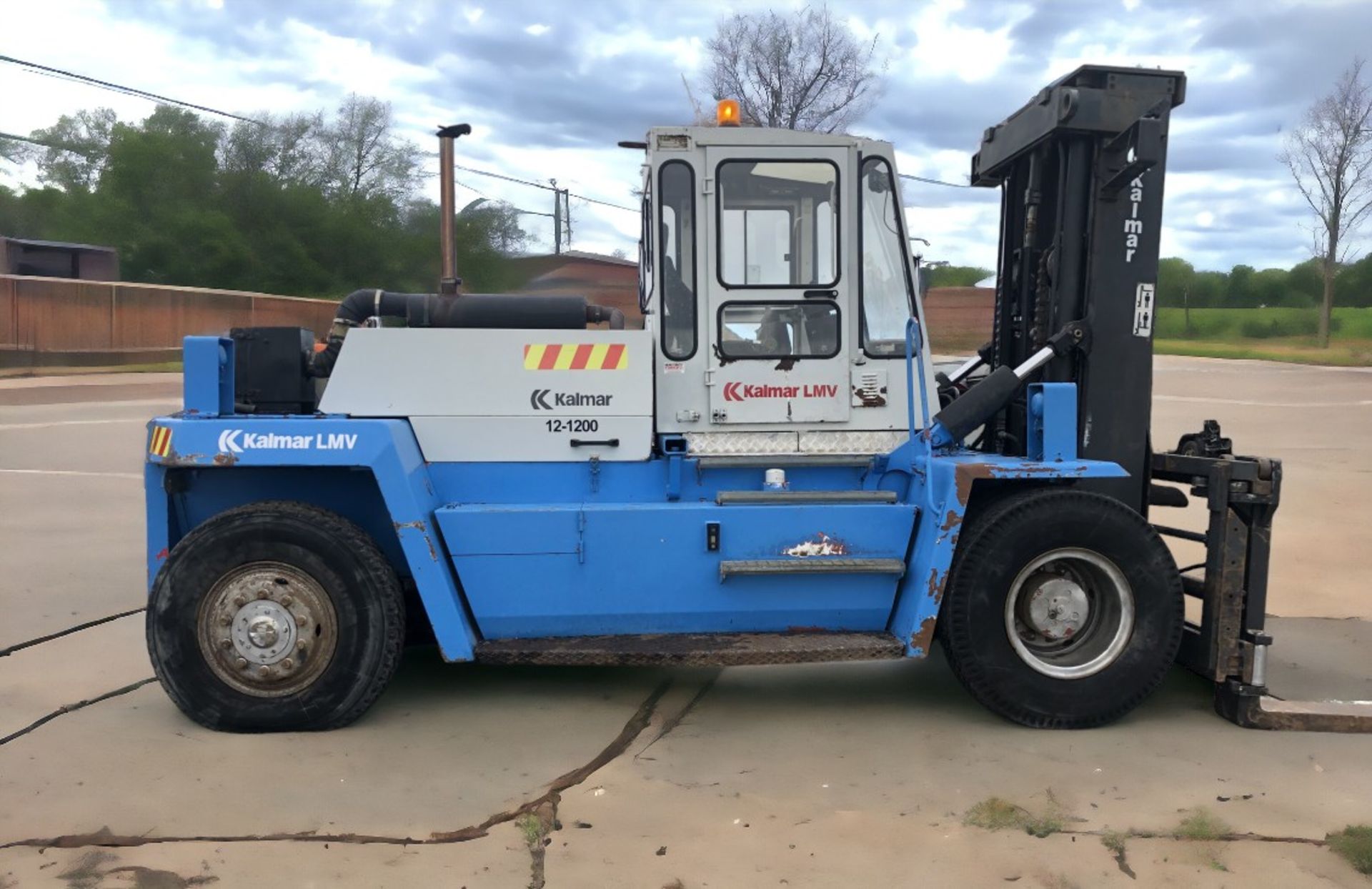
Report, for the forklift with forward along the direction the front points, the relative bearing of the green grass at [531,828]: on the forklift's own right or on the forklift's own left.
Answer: on the forklift's own right

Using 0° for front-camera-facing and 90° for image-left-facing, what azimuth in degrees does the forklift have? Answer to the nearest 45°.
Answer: approximately 270°

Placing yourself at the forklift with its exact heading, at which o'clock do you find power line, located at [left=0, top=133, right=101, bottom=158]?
The power line is roughly at 8 o'clock from the forklift.

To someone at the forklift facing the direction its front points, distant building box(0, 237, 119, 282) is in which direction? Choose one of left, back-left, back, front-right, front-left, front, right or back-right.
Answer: back-left

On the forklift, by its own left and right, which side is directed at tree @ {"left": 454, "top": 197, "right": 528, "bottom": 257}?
left

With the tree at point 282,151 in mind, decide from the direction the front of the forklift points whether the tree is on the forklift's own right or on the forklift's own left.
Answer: on the forklift's own left

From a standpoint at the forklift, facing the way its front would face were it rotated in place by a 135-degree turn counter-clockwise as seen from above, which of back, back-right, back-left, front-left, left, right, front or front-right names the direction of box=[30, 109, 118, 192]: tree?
front

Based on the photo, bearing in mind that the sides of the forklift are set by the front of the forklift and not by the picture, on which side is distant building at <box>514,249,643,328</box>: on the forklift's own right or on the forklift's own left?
on the forklift's own left

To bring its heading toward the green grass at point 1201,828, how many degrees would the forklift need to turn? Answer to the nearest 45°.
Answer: approximately 45° to its right

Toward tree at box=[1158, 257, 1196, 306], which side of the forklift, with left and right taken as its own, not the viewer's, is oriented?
left
